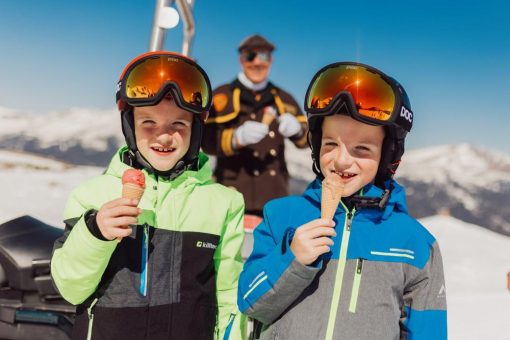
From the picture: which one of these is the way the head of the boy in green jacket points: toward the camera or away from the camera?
toward the camera

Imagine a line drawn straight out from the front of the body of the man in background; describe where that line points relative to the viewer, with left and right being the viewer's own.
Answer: facing the viewer

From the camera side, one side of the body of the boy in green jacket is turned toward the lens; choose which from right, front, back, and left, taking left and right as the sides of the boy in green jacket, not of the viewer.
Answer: front

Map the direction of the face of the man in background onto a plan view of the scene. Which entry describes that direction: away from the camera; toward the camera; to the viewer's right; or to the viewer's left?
toward the camera

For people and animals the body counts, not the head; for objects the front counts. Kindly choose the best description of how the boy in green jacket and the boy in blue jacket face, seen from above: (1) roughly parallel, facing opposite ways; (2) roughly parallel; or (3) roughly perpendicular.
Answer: roughly parallel

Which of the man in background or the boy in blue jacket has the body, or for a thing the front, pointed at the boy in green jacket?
the man in background

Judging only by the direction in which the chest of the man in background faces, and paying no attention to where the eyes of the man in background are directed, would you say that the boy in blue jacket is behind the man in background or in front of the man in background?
in front

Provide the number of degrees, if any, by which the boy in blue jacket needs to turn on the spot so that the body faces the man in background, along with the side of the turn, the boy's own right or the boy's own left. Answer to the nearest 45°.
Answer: approximately 180°

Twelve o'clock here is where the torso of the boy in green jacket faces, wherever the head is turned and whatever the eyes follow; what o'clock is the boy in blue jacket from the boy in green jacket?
The boy in blue jacket is roughly at 10 o'clock from the boy in green jacket.

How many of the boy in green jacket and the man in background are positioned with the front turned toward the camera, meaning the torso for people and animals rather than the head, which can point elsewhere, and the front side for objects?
2

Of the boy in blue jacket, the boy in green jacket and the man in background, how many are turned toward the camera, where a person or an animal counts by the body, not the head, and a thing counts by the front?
3

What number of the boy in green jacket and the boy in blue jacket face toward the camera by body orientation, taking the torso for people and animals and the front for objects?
2

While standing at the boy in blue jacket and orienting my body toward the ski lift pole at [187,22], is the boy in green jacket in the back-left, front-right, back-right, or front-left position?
front-left

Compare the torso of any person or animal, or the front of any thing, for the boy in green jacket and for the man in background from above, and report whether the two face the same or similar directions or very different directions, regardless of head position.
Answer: same or similar directions

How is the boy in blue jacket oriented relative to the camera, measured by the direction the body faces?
toward the camera

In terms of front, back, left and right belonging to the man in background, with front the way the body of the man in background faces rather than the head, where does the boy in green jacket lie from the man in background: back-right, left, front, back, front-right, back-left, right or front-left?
front
